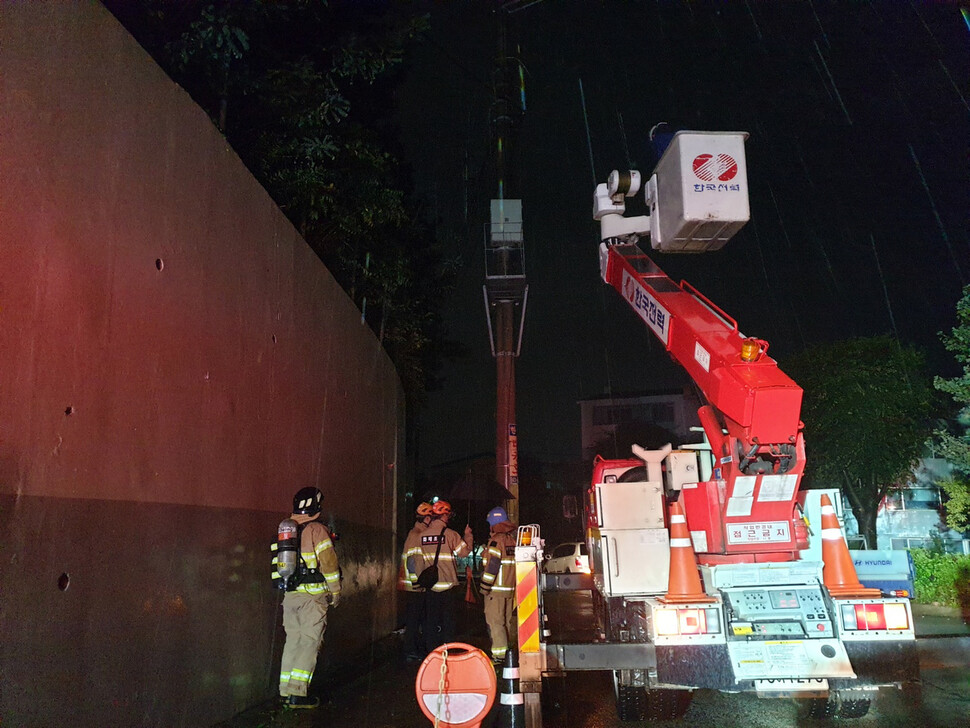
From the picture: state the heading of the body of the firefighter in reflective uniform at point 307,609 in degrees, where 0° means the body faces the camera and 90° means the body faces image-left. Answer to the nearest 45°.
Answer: approximately 270°

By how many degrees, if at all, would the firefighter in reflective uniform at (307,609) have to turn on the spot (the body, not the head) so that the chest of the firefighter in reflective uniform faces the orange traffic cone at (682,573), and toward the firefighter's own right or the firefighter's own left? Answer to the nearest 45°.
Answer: approximately 45° to the firefighter's own right

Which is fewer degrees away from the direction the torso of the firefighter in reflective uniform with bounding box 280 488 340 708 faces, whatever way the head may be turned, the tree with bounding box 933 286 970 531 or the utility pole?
the tree

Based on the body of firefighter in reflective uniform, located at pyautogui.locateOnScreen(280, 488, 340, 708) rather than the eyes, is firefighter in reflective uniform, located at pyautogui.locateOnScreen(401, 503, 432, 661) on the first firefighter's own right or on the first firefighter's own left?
on the first firefighter's own left

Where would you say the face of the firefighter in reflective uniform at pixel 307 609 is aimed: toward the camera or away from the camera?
away from the camera

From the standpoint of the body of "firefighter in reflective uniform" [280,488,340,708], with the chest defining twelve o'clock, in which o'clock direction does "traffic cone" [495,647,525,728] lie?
The traffic cone is roughly at 2 o'clock from the firefighter in reflective uniform.

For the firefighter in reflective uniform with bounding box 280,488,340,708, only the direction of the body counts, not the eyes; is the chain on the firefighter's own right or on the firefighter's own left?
on the firefighter's own right
